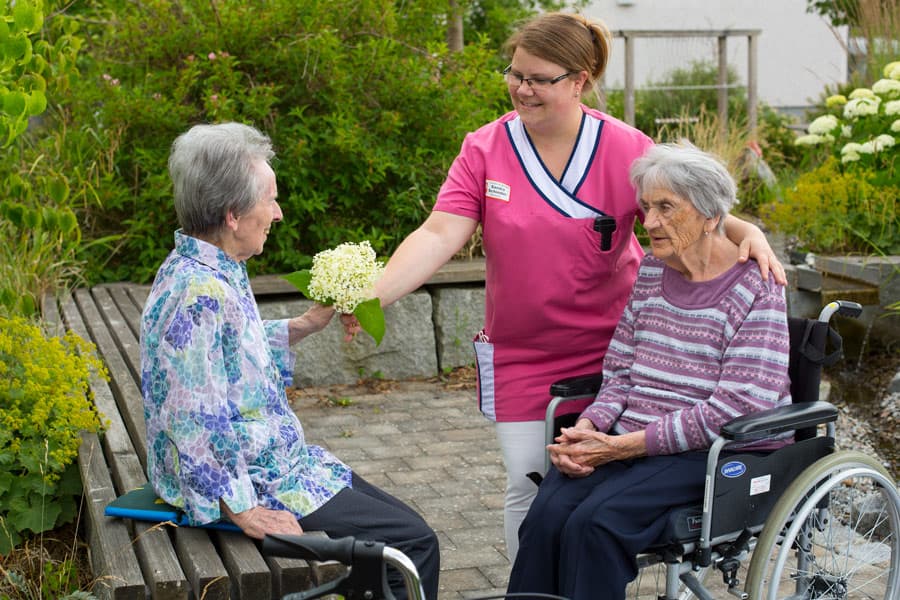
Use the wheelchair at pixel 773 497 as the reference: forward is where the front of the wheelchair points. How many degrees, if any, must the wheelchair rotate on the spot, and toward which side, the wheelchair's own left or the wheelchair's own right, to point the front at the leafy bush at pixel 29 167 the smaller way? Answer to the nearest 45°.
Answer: approximately 45° to the wheelchair's own right

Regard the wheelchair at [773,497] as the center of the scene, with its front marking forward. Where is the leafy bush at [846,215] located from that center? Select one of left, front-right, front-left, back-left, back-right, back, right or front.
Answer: back-right

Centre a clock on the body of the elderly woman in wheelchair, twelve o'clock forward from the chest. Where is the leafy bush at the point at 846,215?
The leafy bush is roughly at 5 o'clock from the elderly woman in wheelchair.

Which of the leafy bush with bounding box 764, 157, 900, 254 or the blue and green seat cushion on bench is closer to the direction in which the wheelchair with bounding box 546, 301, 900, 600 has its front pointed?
the blue and green seat cushion on bench

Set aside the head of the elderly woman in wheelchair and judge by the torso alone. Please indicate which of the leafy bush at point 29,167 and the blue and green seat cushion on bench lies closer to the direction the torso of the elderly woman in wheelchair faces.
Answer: the blue and green seat cushion on bench

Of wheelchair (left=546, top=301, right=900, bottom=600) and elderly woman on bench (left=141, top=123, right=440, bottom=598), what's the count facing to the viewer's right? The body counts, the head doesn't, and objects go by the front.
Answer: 1

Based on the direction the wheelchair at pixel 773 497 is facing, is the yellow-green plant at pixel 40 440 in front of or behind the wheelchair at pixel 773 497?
in front

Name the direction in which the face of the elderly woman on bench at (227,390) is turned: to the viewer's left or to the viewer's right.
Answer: to the viewer's right

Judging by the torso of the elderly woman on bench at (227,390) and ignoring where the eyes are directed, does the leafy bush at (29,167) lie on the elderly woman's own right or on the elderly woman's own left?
on the elderly woman's own left

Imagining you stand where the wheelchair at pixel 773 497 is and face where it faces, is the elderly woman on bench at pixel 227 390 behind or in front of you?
in front

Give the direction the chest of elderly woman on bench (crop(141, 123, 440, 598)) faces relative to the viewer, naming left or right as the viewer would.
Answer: facing to the right of the viewer

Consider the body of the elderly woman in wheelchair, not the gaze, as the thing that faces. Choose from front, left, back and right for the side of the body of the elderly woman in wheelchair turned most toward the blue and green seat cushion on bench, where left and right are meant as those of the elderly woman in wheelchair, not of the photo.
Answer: front

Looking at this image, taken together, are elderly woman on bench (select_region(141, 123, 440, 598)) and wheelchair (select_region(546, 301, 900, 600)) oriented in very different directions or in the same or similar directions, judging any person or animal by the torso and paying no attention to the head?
very different directions

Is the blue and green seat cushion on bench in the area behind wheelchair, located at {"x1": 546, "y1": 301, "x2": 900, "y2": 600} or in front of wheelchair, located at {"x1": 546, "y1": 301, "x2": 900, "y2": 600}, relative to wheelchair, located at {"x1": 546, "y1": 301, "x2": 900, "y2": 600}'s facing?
in front

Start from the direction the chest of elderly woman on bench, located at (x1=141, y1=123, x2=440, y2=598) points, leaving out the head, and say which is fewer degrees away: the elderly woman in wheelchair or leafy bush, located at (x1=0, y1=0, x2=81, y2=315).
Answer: the elderly woman in wheelchair

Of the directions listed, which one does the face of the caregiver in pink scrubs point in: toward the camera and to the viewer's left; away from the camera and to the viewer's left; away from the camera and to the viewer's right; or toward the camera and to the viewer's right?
toward the camera and to the viewer's left

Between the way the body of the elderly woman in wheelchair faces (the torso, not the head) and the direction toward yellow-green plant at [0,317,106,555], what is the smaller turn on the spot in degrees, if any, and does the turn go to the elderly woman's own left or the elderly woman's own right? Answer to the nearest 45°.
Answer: approximately 45° to the elderly woman's own right

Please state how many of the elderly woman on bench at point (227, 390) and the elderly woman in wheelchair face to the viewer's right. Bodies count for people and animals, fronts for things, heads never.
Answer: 1

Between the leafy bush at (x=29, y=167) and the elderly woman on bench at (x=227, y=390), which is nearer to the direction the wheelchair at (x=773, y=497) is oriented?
the elderly woman on bench
